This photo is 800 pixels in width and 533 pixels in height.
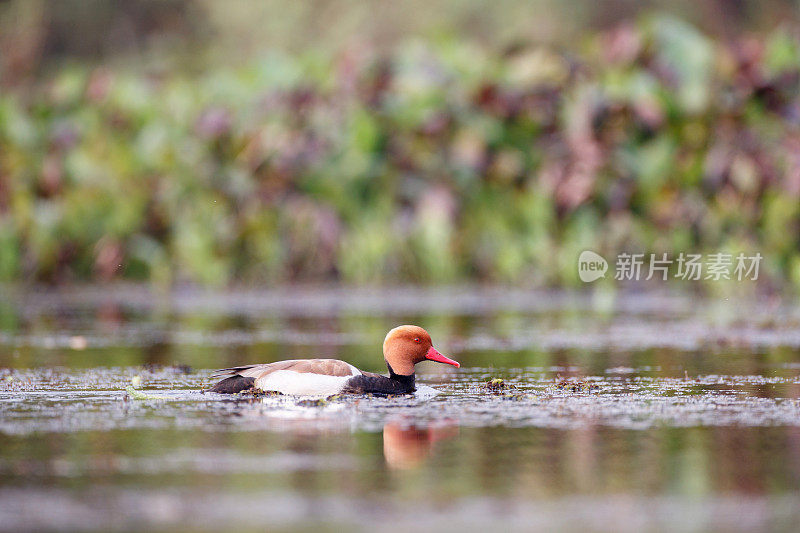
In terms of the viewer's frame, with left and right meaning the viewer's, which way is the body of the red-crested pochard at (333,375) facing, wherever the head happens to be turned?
facing to the right of the viewer

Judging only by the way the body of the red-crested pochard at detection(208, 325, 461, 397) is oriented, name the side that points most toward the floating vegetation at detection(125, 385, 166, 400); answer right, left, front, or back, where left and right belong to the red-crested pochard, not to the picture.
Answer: back

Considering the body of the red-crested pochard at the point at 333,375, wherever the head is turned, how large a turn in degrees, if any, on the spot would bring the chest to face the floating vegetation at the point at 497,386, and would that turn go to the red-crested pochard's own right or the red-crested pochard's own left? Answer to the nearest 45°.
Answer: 0° — it already faces it

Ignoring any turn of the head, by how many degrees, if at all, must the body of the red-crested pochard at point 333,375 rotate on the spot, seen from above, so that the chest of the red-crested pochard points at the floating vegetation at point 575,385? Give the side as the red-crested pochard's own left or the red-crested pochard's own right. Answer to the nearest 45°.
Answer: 0° — it already faces it
